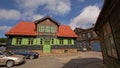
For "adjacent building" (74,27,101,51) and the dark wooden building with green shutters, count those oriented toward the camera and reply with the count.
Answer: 2

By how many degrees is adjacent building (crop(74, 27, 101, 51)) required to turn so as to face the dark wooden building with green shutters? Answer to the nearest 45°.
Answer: approximately 45° to its right

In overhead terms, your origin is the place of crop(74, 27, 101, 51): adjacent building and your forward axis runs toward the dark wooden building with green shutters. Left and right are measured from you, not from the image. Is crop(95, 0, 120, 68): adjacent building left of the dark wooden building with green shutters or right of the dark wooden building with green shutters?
left

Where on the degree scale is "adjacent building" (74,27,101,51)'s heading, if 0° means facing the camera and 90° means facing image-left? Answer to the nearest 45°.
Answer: approximately 0°

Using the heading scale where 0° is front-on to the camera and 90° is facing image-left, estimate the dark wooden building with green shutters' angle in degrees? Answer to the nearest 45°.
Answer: approximately 0°

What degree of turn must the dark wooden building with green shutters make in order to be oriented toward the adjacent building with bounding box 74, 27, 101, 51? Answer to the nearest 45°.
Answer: approximately 135° to its left

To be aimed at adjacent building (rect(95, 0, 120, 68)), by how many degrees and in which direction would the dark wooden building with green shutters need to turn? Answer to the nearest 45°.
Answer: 0° — it already faces it
